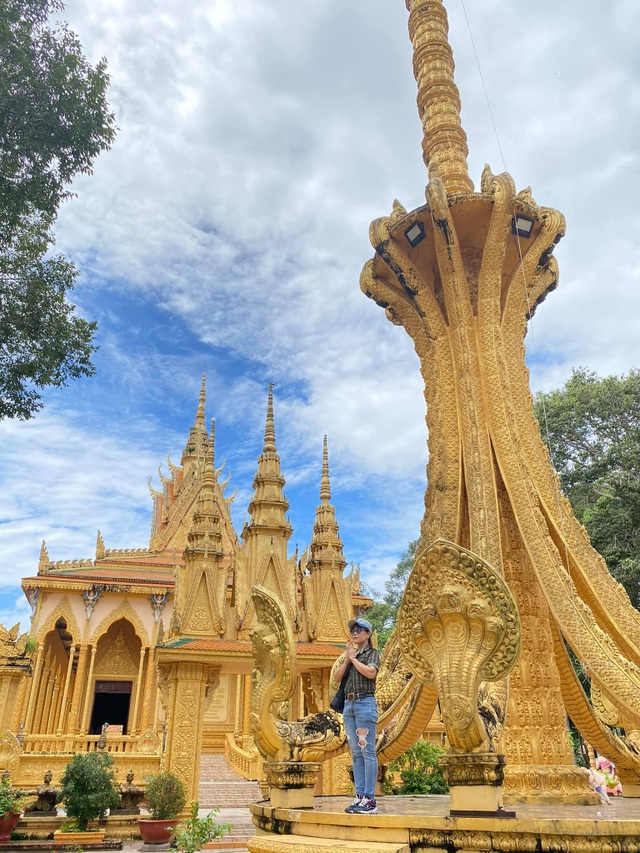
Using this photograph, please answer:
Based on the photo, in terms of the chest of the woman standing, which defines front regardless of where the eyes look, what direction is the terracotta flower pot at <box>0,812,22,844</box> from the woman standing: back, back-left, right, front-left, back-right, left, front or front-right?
right

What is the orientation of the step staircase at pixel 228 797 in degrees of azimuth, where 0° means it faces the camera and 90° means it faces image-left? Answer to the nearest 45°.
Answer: approximately 0°

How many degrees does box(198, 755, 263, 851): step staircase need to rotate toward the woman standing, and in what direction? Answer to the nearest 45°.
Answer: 0° — it already faces them

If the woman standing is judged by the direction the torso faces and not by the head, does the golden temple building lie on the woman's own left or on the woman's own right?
on the woman's own right

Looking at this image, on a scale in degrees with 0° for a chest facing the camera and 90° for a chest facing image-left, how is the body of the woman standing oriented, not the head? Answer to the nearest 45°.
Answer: approximately 45°

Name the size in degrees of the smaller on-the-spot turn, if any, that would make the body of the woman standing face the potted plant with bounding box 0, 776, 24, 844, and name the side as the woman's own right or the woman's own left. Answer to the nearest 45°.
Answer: approximately 90° to the woman's own right

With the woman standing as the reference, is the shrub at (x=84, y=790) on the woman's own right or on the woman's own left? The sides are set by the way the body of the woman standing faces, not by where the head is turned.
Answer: on the woman's own right

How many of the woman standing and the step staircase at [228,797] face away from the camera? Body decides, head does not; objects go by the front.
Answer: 0

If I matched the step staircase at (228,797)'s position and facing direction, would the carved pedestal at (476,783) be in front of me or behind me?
in front

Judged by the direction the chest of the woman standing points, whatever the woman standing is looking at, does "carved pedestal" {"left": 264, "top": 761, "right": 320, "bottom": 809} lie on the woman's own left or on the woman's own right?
on the woman's own right
